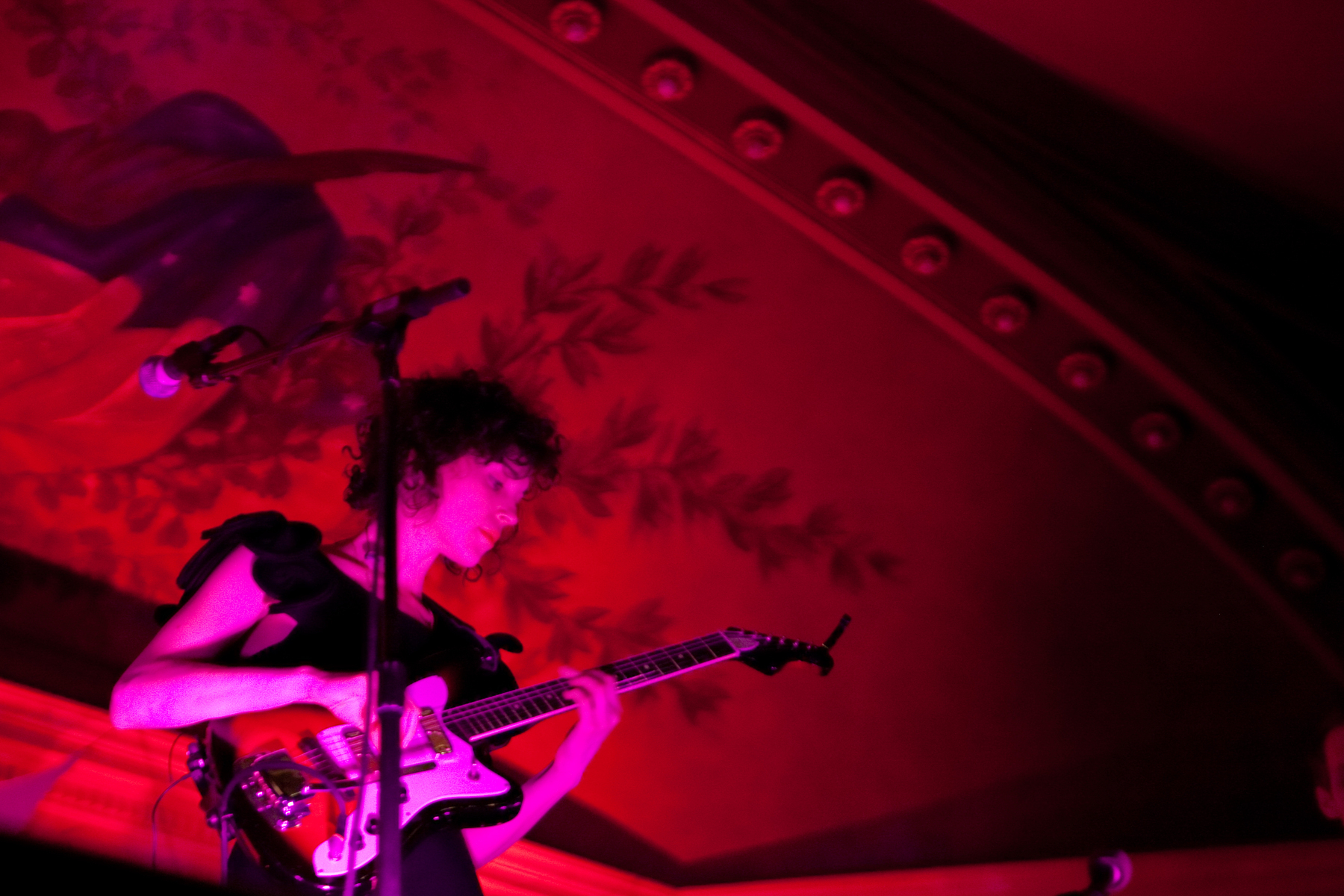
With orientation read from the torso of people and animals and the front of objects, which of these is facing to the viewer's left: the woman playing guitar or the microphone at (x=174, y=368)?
the microphone

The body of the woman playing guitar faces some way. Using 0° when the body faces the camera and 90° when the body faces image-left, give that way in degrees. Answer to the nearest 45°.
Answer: approximately 315°

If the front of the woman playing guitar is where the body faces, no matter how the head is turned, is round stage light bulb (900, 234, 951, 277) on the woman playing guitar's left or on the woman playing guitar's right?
on the woman playing guitar's left

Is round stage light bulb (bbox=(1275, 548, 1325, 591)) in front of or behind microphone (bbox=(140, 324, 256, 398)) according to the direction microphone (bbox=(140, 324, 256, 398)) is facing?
behind

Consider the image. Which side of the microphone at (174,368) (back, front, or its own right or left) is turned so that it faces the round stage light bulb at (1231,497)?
back

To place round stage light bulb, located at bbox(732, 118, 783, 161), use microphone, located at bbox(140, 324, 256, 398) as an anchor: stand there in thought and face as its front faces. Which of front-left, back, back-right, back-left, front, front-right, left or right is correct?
back-right

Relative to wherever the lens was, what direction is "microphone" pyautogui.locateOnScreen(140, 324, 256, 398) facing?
facing to the left of the viewer

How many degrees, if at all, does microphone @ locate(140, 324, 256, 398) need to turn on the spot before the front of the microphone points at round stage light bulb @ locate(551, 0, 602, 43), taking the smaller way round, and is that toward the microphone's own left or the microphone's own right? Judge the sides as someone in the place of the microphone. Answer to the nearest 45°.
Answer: approximately 135° to the microphone's own right

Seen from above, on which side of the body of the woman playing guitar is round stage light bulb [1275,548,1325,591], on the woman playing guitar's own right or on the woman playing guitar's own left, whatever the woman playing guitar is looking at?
on the woman playing guitar's own left

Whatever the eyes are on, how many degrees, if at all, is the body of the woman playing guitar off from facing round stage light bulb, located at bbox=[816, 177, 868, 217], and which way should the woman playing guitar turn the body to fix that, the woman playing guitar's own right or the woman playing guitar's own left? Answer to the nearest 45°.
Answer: approximately 90° to the woman playing guitar's own left

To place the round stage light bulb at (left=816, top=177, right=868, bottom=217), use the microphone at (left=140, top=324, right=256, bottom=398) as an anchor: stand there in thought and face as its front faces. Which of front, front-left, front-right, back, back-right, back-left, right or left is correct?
back-right

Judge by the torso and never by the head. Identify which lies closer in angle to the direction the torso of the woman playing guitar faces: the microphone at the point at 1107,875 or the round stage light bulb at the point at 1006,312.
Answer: the microphone
